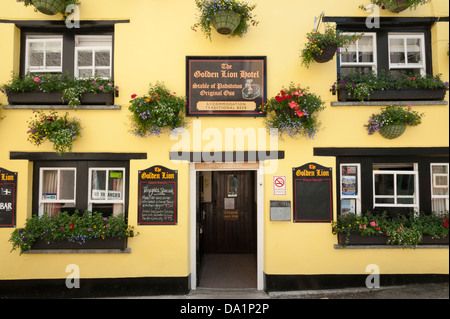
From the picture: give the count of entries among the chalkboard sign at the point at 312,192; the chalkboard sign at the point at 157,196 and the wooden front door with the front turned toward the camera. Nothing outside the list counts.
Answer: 3

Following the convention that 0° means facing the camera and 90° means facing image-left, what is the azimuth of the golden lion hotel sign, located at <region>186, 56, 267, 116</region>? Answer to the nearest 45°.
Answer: approximately 0°

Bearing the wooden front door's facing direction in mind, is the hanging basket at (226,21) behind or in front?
in front

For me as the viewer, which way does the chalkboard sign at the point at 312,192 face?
facing the viewer

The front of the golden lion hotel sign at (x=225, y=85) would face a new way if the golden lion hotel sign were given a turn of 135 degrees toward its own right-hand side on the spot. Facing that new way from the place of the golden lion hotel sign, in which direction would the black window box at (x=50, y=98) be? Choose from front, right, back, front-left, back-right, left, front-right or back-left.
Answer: front-left

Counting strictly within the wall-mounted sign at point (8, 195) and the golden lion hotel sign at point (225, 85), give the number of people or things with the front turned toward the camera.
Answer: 2

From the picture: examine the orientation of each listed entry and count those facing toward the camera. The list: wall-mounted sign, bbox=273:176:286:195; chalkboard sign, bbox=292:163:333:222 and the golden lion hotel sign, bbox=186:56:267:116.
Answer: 3

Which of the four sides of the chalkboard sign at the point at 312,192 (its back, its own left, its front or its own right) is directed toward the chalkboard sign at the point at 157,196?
right
